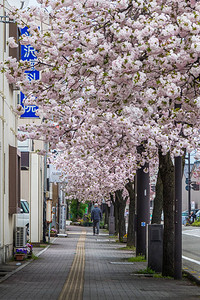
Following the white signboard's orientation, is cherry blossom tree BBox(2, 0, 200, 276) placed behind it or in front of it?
in front

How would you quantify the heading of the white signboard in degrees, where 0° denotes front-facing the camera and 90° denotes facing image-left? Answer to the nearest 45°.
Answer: approximately 0°

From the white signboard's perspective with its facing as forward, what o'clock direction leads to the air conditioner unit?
The air conditioner unit is roughly at 12 o'clock from the white signboard.
